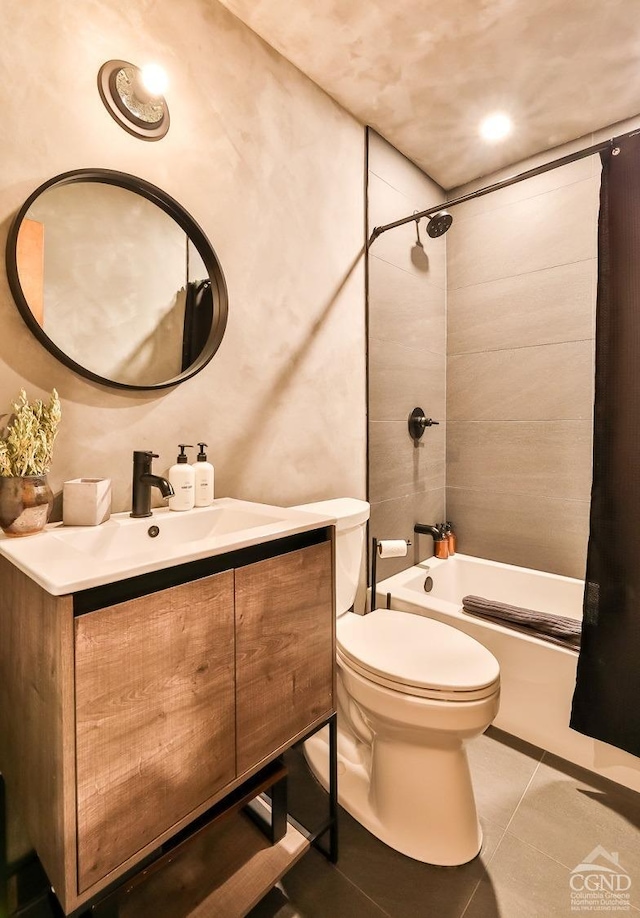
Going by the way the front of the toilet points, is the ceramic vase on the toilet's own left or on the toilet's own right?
on the toilet's own right

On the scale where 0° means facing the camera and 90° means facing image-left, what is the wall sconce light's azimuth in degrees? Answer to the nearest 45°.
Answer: approximately 315°

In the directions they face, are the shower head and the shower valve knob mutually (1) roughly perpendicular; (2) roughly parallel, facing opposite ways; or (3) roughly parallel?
roughly parallel

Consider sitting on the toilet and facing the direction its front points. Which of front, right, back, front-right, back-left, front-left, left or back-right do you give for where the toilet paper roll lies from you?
back-left

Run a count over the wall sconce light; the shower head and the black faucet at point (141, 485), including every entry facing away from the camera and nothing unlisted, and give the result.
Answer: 0

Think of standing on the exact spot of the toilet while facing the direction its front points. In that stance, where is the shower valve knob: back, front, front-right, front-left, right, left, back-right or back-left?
back-left

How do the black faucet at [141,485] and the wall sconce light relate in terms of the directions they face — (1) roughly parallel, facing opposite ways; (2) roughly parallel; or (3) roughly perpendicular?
roughly parallel

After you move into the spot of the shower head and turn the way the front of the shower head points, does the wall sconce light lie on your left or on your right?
on your right

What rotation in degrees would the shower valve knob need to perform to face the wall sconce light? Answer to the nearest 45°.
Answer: approximately 90° to its right
